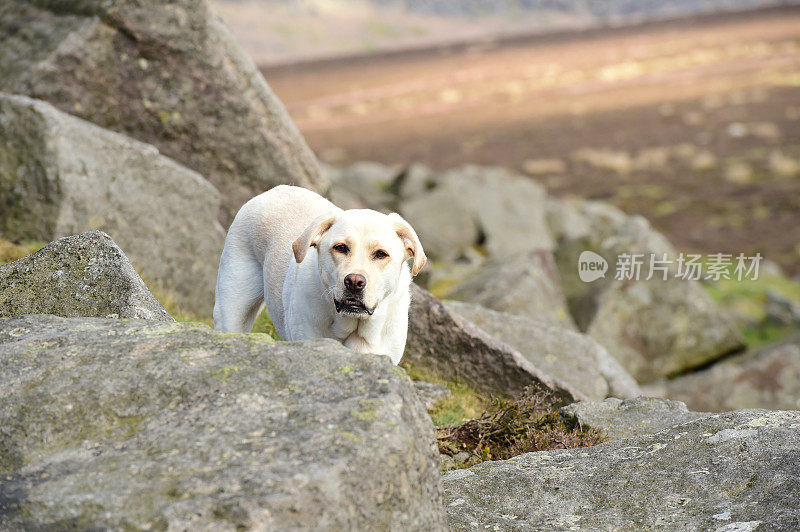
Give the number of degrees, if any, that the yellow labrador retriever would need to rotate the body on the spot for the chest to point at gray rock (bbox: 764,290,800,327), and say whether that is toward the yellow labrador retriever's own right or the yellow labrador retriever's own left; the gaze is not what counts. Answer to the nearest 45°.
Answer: approximately 90° to the yellow labrador retriever's own left

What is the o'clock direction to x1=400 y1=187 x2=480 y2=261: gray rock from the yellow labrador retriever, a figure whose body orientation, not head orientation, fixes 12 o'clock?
The gray rock is roughly at 8 o'clock from the yellow labrador retriever.

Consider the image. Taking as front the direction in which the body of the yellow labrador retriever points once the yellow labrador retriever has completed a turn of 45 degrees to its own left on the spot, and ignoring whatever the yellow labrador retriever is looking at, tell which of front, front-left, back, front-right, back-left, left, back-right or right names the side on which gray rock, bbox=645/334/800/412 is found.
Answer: front-left

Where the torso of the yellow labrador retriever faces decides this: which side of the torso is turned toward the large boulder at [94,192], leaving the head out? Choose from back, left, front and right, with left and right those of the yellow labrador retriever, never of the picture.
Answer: back

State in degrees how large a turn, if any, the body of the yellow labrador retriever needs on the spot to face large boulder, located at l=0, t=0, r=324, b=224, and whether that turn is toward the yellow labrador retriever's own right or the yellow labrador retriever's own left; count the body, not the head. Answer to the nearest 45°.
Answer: approximately 135° to the yellow labrador retriever's own left

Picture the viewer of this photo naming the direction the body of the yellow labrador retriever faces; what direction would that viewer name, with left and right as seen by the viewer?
facing the viewer and to the right of the viewer

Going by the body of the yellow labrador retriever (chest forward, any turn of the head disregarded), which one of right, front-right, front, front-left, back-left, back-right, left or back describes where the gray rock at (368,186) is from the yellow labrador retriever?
back-left

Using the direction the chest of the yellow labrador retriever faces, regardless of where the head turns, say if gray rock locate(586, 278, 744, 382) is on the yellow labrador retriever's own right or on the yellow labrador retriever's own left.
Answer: on the yellow labrador retriever's own left

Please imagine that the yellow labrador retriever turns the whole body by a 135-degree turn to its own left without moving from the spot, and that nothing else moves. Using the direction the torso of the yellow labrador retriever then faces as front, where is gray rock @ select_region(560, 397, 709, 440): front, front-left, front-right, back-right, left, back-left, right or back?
right
